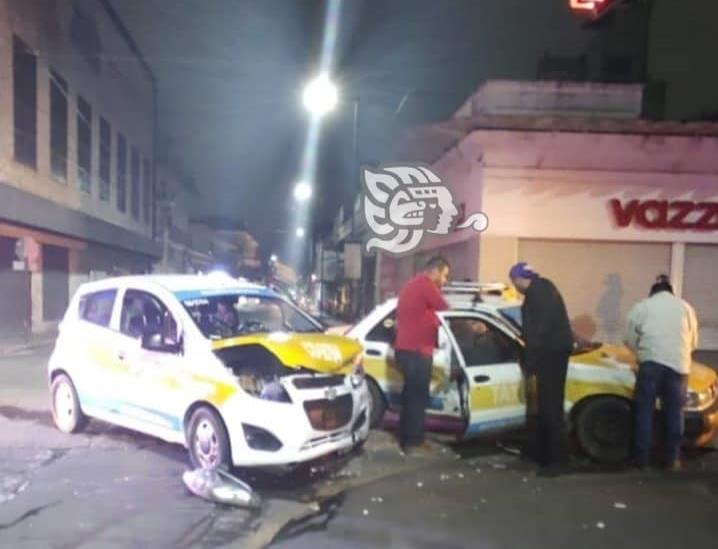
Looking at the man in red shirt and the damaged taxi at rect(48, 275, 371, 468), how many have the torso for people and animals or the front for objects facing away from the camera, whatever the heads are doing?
0

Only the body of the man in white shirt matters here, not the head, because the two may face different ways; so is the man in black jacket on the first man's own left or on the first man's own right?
on the first man's own left

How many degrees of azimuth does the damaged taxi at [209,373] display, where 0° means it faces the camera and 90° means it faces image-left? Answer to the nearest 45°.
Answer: approximately 315°

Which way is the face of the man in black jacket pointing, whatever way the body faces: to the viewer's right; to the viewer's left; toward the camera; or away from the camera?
to the viewer's left

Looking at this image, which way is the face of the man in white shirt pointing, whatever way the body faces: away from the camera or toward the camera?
away from the camera

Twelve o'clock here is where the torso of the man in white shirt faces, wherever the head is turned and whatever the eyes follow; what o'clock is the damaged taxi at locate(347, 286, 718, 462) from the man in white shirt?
The damaged taxi is roughly at 9 o'clock from the man in white shirt.

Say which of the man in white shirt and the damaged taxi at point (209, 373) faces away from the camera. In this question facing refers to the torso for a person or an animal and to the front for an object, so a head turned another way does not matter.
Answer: the man in white shirt

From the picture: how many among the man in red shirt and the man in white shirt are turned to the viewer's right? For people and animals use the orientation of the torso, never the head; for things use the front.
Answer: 1

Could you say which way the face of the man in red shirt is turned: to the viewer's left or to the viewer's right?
to the viewer's right

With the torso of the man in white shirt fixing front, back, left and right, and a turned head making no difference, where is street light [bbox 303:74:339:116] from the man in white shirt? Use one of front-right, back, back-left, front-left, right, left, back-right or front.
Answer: front-left

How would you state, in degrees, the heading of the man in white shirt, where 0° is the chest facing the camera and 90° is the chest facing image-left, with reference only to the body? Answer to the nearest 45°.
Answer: approximately 180°

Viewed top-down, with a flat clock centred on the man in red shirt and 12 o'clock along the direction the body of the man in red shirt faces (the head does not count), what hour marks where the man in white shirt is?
The man in white shirt is roughly at 12 o'clock from the man in red shirt.

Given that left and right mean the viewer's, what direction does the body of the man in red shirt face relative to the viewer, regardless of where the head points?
facing to the right of the viewer

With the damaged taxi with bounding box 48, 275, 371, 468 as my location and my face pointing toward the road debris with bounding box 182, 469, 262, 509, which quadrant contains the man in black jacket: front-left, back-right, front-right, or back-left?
front-left
